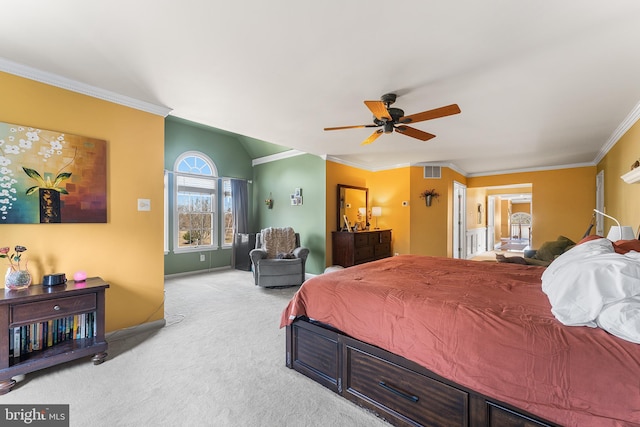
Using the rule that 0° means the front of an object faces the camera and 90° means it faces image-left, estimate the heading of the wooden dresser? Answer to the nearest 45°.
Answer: approximately 315°

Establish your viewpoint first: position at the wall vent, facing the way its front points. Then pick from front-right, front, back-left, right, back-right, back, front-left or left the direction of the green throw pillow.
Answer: front-left

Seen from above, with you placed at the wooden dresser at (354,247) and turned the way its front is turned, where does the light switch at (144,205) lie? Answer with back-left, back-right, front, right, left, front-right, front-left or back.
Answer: right

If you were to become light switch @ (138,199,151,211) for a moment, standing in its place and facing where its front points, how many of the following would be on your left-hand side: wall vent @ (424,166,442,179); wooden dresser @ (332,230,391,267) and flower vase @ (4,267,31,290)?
2

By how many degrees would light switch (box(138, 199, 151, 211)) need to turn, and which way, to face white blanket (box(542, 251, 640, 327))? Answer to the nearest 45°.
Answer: approximately 45° to its left

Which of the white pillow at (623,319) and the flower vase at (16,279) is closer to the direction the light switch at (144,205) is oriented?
the white pillow

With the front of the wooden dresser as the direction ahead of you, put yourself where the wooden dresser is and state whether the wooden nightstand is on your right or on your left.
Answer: on your right

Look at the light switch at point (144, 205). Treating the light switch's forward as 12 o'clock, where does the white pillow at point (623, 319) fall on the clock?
The white pillow is roughly at 11 o'clock from the light switch.

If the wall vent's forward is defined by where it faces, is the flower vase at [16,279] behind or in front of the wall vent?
in front

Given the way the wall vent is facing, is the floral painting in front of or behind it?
in front

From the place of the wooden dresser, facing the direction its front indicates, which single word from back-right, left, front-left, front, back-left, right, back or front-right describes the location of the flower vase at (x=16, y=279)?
right
